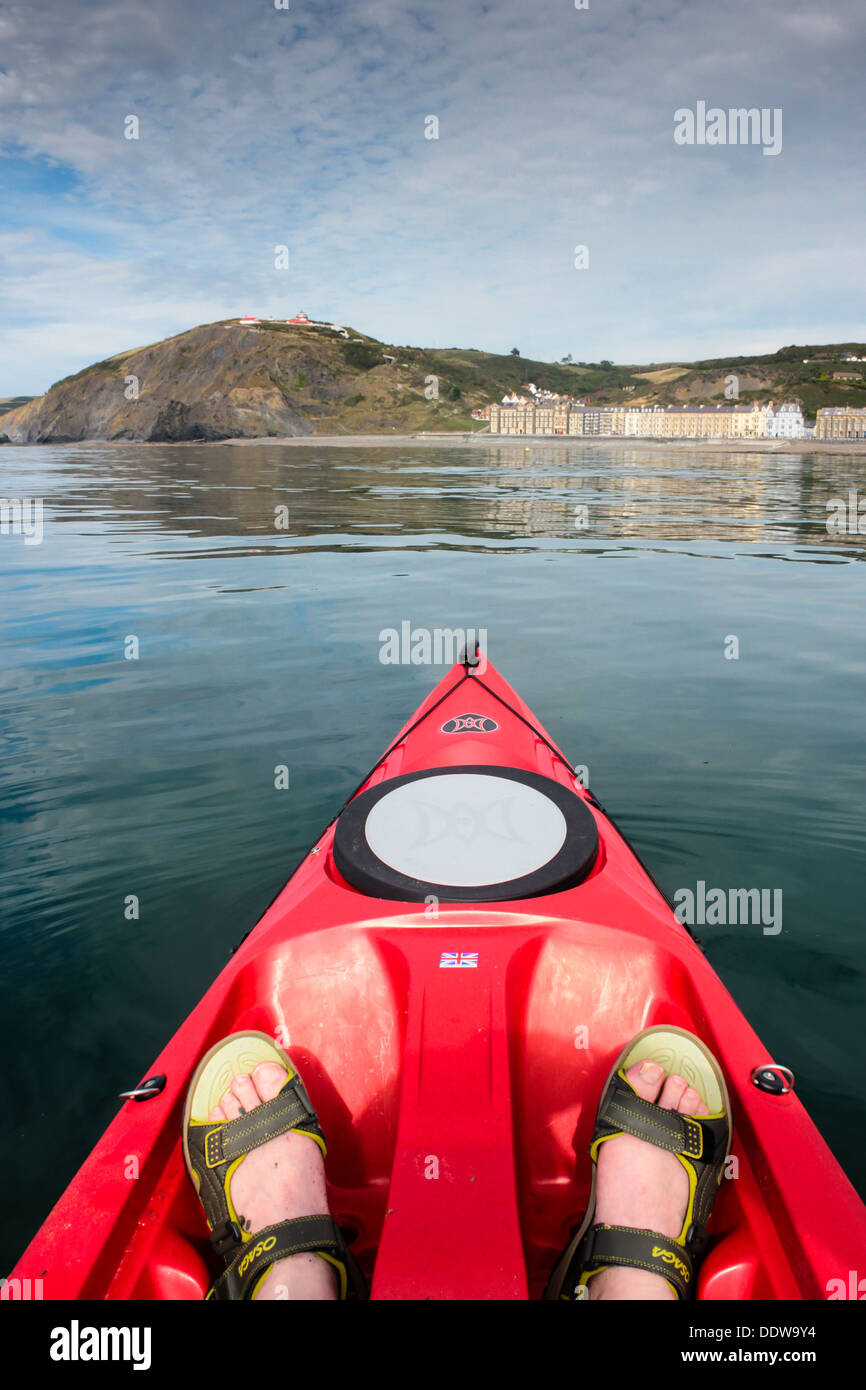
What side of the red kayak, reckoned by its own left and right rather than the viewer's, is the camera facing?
back
